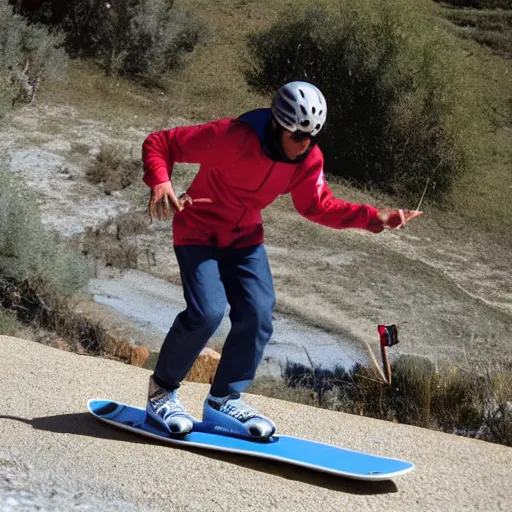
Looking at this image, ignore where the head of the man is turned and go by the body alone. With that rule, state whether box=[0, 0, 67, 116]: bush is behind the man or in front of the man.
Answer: behind

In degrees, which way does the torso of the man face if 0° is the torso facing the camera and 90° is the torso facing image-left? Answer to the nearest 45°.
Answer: approximately 315°

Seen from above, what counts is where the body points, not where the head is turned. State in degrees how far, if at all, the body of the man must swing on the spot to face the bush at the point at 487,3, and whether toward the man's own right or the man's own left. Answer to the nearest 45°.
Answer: approximately 135° to the man's own left

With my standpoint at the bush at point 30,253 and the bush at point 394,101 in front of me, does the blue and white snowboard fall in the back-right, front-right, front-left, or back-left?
back-right

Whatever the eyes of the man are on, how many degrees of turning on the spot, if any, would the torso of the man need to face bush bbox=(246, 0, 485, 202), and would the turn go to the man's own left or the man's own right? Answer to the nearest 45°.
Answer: approximately 135° to the man's own left

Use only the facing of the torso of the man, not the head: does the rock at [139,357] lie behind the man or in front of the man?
behind

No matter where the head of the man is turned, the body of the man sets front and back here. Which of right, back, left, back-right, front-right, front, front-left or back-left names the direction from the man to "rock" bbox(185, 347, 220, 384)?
back-left

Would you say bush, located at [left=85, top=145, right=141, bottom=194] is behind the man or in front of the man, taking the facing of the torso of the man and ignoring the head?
behind

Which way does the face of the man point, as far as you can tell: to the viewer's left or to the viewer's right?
to the viewer's right

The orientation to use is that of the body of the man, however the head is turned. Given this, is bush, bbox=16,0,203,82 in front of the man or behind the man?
behind
